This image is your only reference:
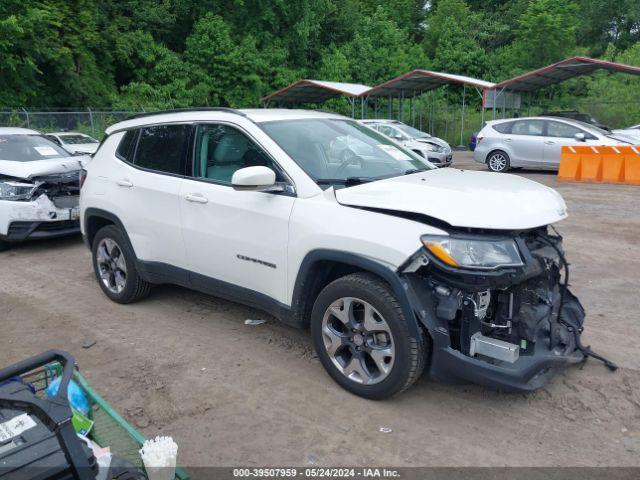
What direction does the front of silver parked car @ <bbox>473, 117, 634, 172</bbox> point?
to the viewer's right

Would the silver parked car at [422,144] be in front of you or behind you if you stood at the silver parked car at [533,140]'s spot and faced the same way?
behind

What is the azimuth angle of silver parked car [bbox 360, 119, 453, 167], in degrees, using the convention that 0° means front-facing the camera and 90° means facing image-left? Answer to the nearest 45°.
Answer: approximately 315°

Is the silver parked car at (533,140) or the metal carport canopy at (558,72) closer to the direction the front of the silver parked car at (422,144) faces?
the silver parked car at (533,140)

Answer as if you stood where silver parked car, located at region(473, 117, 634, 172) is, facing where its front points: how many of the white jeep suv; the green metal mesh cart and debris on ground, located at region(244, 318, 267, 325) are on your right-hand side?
3

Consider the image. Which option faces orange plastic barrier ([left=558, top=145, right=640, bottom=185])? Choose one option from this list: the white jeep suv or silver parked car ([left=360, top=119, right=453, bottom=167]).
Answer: the silver parked car

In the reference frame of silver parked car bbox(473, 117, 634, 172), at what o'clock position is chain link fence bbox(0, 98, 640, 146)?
The chain link fence is roughly at 8 o'clock from the silver parked car.

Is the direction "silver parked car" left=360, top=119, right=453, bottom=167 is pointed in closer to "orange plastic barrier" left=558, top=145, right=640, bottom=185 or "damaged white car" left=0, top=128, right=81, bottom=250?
the orange plastic barrier

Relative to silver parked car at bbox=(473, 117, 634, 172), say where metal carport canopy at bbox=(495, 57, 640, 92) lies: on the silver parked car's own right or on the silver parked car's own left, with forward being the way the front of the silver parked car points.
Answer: on the silver parked car's own left

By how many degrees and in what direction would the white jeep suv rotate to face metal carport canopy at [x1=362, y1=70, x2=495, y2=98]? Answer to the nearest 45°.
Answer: approximately 135° to its left

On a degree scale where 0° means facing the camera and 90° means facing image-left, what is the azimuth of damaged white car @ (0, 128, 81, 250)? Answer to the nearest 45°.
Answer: approximately 315°
